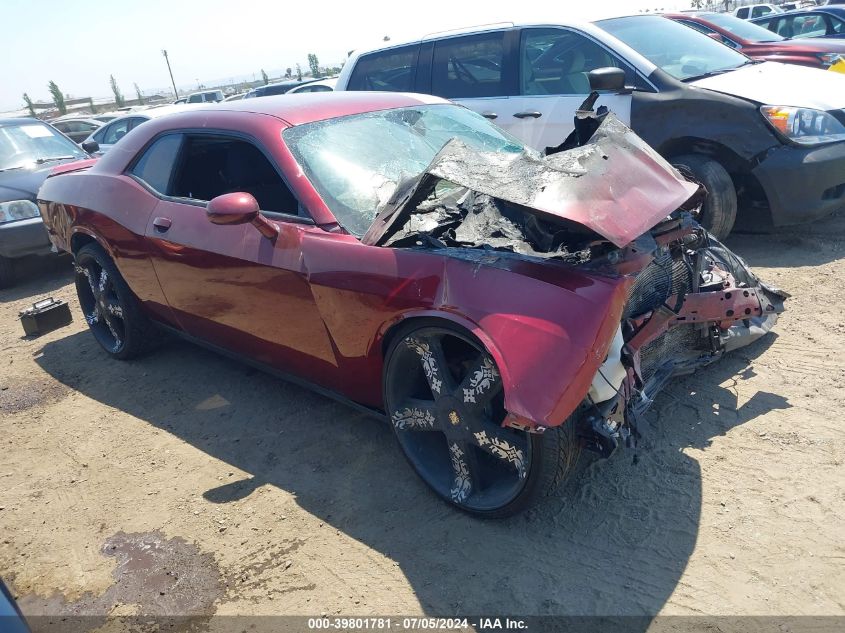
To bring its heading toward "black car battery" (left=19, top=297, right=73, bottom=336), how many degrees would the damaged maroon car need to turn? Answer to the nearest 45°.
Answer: approximately 180°

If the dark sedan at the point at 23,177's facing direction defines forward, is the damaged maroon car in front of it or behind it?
in front

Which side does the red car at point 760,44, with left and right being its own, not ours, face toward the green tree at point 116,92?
back

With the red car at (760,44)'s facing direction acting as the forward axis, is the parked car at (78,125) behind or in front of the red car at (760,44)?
behind

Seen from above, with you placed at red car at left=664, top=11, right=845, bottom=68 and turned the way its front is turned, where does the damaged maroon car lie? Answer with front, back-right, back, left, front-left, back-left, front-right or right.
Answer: front-right

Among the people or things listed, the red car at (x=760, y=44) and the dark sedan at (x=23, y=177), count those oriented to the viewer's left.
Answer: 0

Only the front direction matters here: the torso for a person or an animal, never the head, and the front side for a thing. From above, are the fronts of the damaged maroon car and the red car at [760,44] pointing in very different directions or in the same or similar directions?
same or similar directions

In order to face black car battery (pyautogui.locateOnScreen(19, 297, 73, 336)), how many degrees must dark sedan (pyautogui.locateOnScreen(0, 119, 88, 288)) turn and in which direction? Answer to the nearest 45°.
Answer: approximately 45° to its right

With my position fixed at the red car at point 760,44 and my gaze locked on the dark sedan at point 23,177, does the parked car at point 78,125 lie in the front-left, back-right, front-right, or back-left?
front-right

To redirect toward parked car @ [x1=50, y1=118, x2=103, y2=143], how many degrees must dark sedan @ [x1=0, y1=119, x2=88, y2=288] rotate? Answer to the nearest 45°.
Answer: approximately 135° to its left

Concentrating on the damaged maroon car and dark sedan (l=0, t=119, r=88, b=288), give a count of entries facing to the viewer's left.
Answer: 0

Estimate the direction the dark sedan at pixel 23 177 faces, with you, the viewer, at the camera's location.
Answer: facing the viewer and to the right of the viewer

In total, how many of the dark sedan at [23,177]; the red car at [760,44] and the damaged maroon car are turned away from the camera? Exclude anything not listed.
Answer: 0

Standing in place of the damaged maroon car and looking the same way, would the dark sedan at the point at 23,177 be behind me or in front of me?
behind

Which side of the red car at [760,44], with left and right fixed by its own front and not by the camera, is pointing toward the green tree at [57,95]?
back
